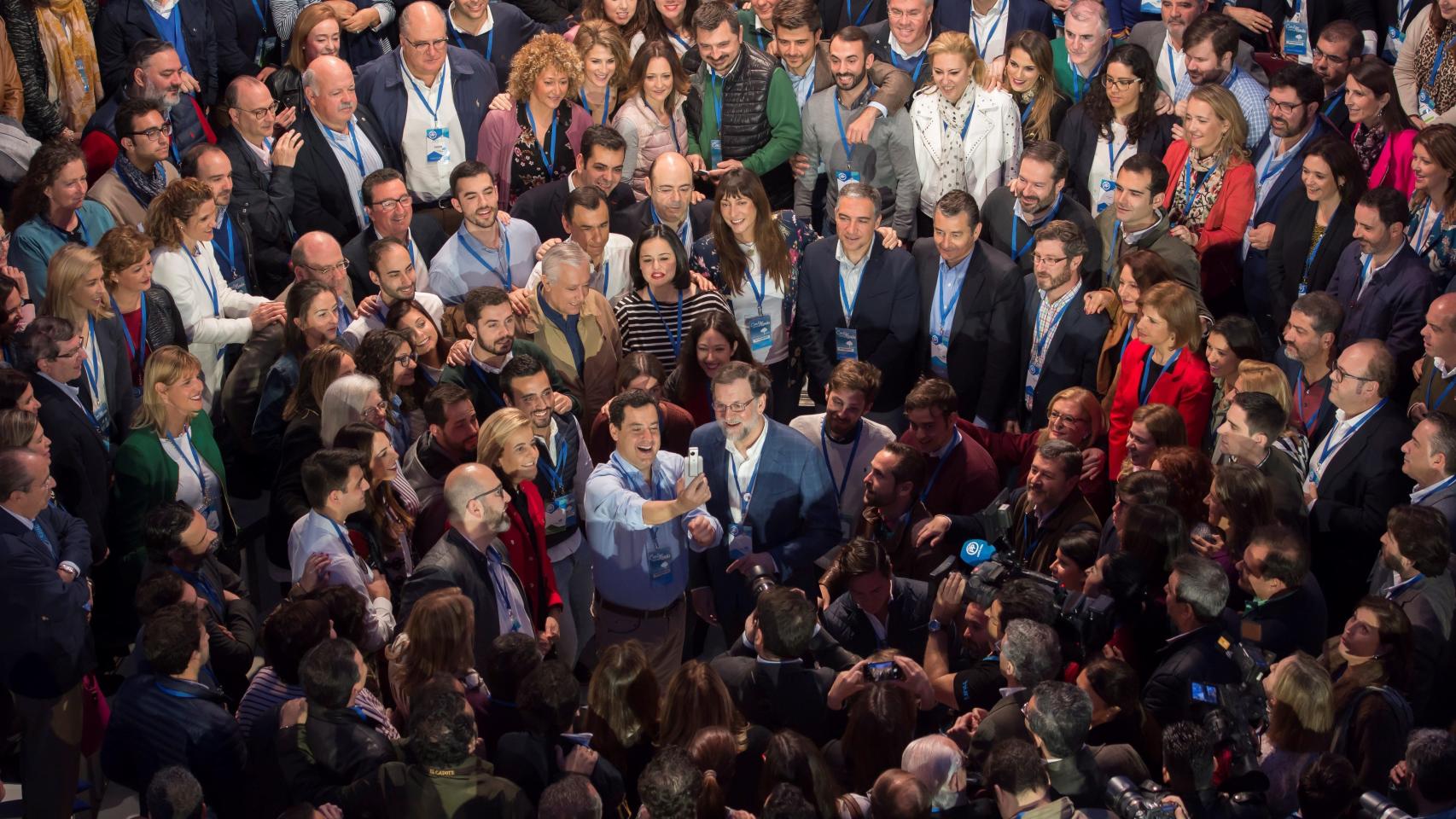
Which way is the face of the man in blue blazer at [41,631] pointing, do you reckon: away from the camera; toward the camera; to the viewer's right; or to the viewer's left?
to the viewer's right

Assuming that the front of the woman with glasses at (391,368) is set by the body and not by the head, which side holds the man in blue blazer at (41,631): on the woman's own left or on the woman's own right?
on the woman's own right

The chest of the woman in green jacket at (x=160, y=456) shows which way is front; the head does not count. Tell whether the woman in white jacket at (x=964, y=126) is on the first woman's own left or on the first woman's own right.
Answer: on the first woman's own left

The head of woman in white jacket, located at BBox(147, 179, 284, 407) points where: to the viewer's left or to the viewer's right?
to the viewer's right

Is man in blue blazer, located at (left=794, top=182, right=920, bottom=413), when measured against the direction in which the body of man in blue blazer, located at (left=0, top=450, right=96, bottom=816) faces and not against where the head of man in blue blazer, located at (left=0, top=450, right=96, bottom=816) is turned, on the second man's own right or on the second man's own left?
on the second man's own left

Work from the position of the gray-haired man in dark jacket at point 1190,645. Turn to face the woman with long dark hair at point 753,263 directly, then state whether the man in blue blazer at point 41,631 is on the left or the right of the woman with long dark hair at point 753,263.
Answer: left
